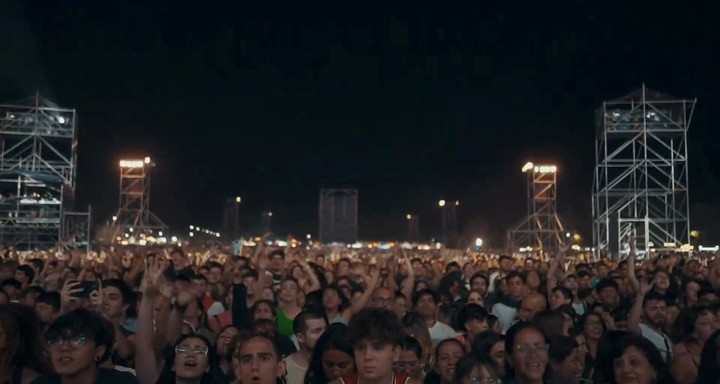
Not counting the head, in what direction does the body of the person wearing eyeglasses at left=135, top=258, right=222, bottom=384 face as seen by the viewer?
toward the camera

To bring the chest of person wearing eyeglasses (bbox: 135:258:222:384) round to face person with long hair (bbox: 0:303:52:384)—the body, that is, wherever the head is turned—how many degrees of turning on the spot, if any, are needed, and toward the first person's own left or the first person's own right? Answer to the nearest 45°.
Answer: approximately 45° to the first person's own right

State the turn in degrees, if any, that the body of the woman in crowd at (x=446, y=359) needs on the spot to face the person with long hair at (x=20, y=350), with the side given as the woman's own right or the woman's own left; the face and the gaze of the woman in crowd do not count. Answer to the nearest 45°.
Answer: approximately 90° to the woman's own right

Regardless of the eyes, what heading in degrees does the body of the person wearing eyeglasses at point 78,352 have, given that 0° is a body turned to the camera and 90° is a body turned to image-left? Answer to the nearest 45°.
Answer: approximately 45°

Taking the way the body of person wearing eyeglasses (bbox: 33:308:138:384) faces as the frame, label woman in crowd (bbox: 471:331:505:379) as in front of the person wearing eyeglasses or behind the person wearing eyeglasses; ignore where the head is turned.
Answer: behind

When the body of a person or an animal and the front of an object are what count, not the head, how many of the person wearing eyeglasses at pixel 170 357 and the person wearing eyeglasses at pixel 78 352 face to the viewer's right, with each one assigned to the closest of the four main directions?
0

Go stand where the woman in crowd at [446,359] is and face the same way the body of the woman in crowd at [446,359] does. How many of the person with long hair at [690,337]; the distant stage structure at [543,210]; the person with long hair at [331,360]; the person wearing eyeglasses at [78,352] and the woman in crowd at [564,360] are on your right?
2

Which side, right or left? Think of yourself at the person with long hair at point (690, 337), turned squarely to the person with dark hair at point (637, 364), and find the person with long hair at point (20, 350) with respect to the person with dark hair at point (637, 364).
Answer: right

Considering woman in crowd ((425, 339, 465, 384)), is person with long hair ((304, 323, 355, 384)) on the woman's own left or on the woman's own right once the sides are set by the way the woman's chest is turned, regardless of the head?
on the woman's own right

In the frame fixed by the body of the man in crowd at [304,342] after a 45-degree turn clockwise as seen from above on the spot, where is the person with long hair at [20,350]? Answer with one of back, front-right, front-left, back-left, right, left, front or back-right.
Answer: front-right
